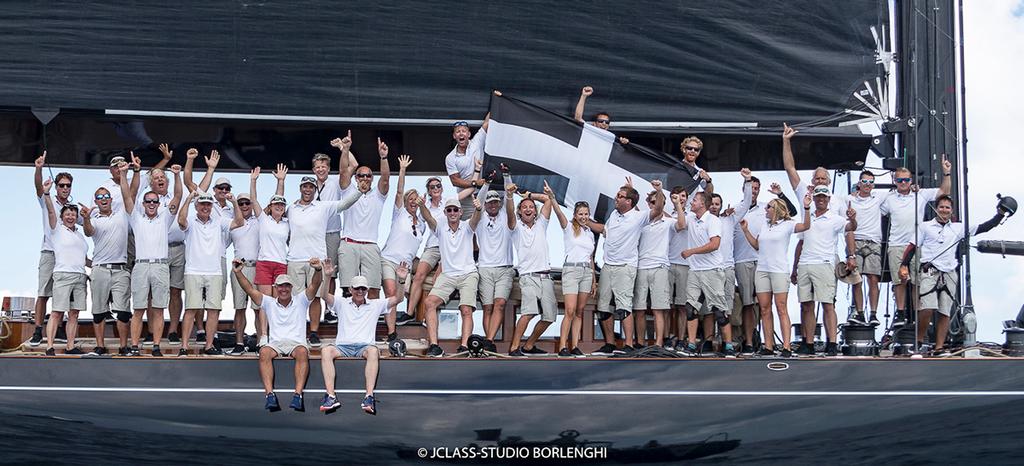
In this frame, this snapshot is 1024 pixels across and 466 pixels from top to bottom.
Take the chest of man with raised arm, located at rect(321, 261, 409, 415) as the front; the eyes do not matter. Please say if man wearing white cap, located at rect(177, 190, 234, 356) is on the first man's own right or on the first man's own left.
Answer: on the first man's own right

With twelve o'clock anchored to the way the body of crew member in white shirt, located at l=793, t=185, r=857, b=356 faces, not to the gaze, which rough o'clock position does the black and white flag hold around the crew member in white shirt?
The black and white flag is roughly at 3 o'clock from the crew member in white shirt.

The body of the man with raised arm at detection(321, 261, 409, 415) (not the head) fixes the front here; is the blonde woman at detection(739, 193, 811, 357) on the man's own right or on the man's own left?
on the man's own left

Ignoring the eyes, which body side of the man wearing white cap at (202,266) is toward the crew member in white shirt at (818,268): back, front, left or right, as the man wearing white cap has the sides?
left

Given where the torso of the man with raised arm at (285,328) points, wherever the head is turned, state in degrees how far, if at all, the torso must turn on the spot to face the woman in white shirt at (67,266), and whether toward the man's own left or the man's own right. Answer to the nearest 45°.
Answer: approximately 135° to the man's own right

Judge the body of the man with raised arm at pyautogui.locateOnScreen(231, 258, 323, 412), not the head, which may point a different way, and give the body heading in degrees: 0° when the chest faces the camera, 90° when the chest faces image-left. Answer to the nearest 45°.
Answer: approximately 0°

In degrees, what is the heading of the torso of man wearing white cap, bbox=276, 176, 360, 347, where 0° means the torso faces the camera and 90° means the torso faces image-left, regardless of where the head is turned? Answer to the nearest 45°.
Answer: approximately 0°

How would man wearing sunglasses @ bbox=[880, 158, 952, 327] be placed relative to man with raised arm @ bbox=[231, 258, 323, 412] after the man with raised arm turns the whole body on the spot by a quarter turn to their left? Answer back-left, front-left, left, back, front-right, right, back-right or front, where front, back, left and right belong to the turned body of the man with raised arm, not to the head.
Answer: front
